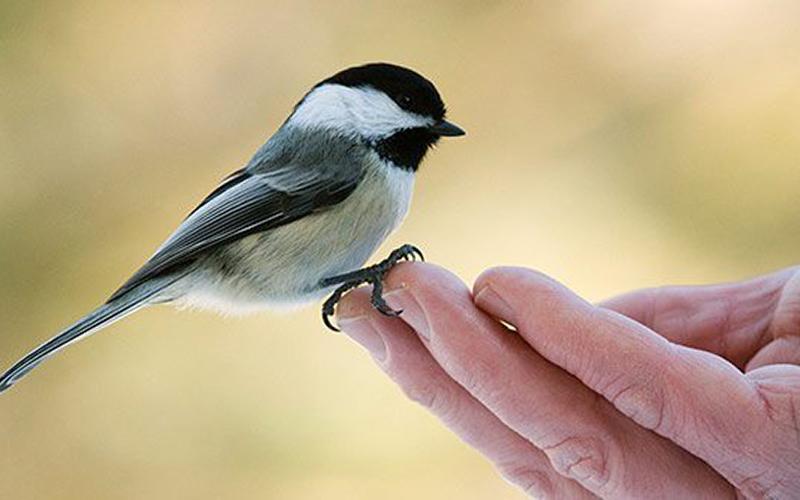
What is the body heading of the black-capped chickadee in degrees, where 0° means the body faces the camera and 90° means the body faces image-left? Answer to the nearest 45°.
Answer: approximately 270°
